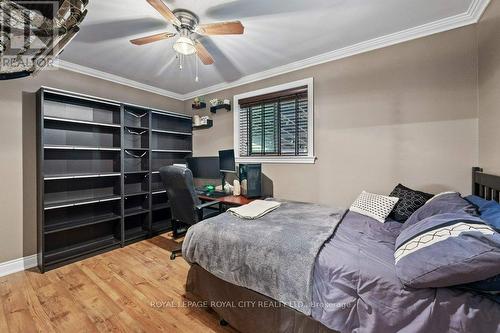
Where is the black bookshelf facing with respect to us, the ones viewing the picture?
facing the viewer and to the right of the viewer

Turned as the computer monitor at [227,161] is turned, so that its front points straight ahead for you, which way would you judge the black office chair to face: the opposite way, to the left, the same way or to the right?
the opposite way

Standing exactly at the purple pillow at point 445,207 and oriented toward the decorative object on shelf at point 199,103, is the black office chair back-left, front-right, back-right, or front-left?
front-left

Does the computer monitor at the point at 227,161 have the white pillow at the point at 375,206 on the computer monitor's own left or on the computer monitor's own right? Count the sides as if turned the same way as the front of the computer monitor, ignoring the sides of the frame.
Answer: on the computer monitor's own left

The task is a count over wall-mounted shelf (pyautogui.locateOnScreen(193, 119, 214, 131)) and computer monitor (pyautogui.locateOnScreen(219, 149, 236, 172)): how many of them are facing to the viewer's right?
0

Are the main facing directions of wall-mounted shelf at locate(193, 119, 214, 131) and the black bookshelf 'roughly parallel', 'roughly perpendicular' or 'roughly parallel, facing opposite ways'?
roughly perpendicular

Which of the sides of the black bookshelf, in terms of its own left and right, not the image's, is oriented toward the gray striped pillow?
front

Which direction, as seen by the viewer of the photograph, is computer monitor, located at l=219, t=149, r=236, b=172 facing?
facing the viewer and to the left of the viewer

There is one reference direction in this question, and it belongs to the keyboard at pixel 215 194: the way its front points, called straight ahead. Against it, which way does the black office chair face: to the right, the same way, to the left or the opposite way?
the opposite way

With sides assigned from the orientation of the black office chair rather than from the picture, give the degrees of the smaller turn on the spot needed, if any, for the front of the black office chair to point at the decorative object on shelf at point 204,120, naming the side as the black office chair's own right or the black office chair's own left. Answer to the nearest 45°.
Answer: approximately 45° to the black office chair's own left

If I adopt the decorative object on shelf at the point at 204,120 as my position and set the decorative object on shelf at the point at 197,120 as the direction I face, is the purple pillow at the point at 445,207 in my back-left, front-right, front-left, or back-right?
back-left
